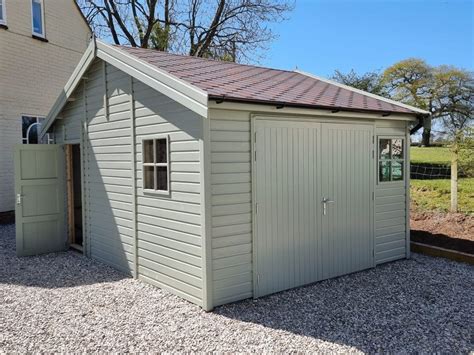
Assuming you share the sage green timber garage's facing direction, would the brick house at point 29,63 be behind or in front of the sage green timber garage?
behind

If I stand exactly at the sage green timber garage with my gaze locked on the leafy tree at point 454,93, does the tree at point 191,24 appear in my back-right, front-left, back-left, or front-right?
front-left

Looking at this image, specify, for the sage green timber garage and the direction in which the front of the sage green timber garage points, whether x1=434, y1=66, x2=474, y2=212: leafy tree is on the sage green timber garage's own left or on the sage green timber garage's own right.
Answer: on the sage green timber garage's own left

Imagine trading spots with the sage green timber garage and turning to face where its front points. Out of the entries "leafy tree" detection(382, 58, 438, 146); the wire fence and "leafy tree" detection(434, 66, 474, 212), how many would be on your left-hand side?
3

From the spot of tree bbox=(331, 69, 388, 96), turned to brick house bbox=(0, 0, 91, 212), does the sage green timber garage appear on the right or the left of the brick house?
left

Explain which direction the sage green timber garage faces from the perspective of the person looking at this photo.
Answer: facing the viewer and to the right of the viewer

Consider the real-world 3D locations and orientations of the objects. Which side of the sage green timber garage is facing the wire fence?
left

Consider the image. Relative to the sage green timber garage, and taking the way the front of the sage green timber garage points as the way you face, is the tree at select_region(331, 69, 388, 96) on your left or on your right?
on your left

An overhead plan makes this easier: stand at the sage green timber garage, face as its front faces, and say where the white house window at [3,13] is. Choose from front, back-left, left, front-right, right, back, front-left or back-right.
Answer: back

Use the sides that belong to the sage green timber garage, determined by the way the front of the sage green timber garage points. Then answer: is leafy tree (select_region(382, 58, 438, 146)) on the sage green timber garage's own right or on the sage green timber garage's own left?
on the sage green timber garage's own left

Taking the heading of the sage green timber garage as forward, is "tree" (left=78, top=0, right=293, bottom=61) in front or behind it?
behind

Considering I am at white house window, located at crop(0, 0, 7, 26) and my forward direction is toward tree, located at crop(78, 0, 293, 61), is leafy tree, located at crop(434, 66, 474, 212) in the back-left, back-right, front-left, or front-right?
front-right
